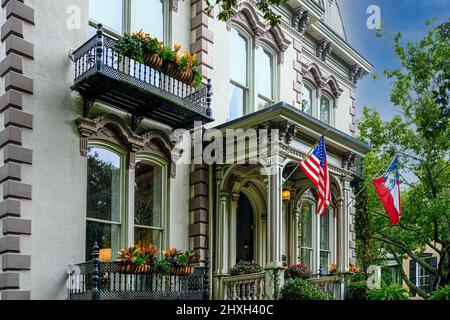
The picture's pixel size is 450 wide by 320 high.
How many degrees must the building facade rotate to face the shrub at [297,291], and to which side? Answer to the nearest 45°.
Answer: approximately 45° to its left

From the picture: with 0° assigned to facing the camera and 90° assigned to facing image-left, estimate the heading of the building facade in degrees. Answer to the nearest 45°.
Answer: approximately 315°
